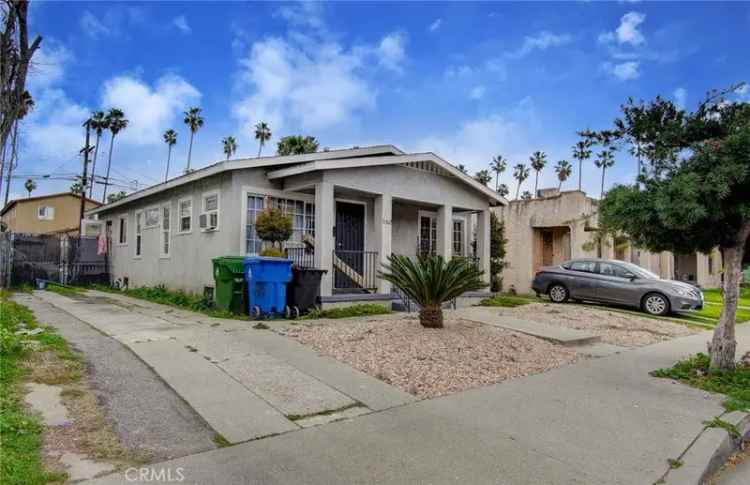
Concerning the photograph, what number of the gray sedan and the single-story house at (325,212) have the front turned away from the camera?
0

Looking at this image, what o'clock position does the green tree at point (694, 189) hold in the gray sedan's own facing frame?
The green tree is roughly at 3 o'clock from the gray sedan.

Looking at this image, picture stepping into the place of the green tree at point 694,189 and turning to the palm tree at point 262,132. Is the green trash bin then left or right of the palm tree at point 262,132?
left

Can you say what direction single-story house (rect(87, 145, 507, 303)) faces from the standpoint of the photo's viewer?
facing the viewer and to the right of the viewer

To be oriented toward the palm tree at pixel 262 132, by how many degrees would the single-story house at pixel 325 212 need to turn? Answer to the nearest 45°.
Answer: approximately 135° to its left

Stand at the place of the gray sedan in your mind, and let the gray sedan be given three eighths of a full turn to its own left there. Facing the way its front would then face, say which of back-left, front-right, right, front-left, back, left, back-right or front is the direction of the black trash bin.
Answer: left

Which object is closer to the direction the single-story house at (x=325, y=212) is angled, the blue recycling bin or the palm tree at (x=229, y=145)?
the blue recycling bin

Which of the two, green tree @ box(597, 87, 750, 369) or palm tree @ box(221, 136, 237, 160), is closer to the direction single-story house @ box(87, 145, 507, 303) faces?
the green tree

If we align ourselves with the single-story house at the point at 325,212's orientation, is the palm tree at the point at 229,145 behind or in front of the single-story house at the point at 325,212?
behind

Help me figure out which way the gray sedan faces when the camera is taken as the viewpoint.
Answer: facing to the right of the viewer

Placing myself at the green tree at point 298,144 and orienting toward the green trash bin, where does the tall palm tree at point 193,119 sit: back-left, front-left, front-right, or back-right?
back-right

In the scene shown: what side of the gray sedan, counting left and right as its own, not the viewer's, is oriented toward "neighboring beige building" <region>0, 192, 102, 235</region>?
back

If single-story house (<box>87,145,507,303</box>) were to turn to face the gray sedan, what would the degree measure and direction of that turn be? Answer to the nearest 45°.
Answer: approximately 45° to its left

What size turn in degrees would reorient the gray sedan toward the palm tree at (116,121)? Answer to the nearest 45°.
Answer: approximately 180°
